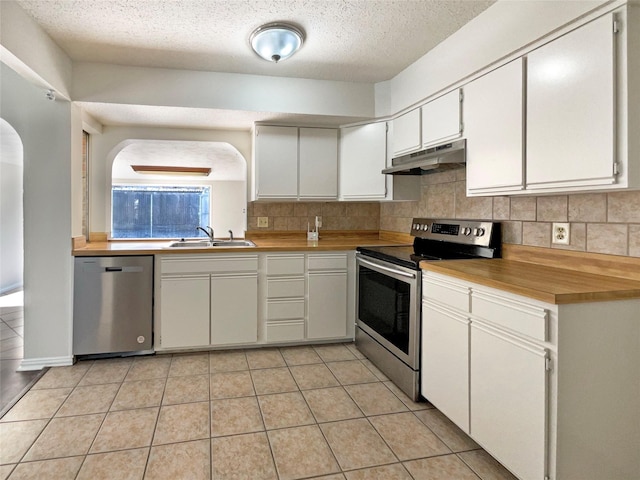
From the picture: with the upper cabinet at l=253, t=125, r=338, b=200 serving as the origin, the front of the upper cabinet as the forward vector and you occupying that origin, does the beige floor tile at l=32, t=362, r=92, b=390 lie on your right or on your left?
on your right

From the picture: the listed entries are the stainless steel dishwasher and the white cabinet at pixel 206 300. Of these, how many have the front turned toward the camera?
2

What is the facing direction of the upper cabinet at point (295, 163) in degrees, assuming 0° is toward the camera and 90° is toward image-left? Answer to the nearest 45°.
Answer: approximately 0°

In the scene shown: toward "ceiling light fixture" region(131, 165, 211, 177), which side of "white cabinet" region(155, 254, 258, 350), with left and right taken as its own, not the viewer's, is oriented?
back

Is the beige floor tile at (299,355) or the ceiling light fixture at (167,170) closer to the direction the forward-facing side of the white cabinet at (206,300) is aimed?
the beige floor tile

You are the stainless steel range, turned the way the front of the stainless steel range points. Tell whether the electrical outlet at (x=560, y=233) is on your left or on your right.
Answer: on your left
